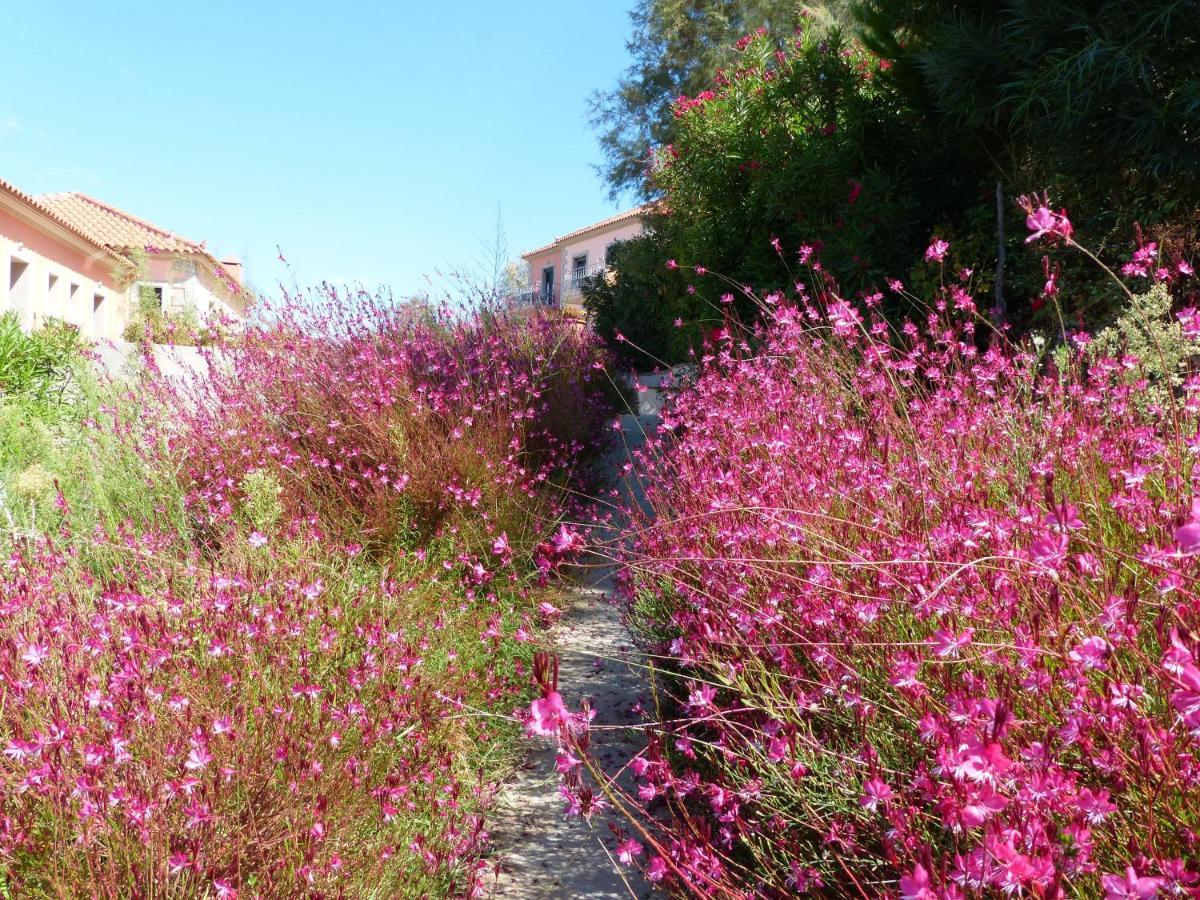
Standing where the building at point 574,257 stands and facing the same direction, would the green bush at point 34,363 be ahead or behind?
ahead

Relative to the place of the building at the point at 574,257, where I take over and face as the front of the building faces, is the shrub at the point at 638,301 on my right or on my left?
on my left

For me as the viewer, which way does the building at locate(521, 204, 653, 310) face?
facing the viewer and to the left of the viewer

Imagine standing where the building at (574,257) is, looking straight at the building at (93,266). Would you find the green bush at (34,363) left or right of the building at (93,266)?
left

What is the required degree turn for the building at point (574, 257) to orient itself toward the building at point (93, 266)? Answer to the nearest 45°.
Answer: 0° — it already faces it
